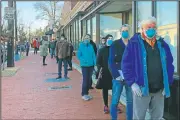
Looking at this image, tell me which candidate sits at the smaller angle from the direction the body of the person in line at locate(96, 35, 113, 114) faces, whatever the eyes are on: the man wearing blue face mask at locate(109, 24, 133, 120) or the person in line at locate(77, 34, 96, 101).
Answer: the man wearing blue face mask

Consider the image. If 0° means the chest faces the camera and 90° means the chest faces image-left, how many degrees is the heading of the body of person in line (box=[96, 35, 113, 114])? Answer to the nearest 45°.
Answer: approximately 315°
